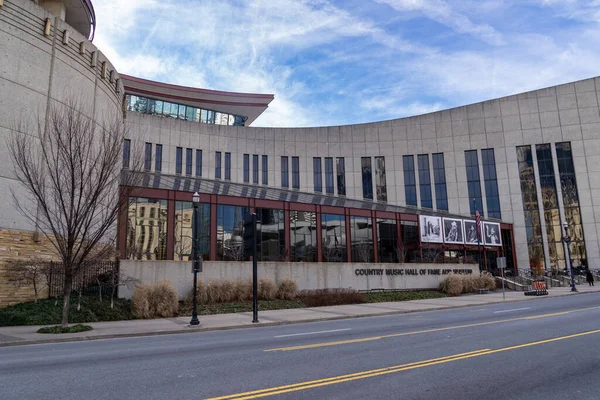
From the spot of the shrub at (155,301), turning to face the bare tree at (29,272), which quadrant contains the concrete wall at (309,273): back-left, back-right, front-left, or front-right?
back-right

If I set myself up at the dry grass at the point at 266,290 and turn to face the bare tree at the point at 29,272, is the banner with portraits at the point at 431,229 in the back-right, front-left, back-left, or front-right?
back-right

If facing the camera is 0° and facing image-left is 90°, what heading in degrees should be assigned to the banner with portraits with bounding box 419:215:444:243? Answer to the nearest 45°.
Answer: approximately 0°

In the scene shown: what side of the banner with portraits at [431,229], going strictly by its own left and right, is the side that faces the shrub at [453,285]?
front

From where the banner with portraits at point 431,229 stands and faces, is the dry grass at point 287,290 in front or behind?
in front

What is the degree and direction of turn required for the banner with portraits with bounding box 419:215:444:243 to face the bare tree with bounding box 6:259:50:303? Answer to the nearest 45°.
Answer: approximately 45° to its right

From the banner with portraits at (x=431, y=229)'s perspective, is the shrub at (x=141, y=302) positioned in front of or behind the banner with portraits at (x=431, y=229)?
in front

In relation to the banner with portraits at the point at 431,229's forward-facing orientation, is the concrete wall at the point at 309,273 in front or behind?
in front
